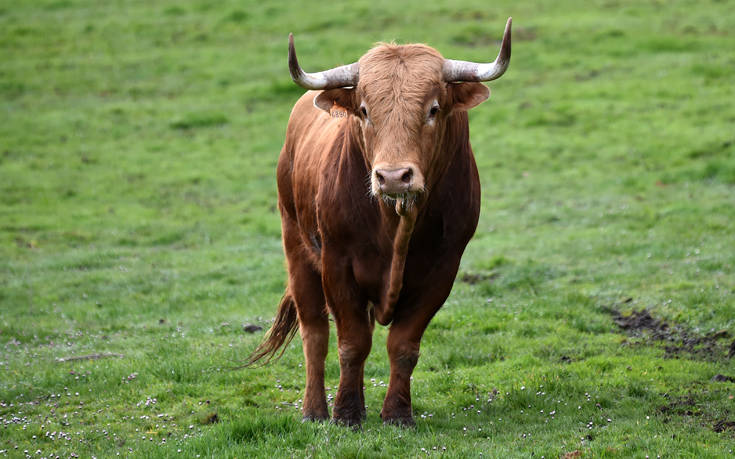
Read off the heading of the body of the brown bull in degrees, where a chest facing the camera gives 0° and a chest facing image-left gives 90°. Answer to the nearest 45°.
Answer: approximately 0°
